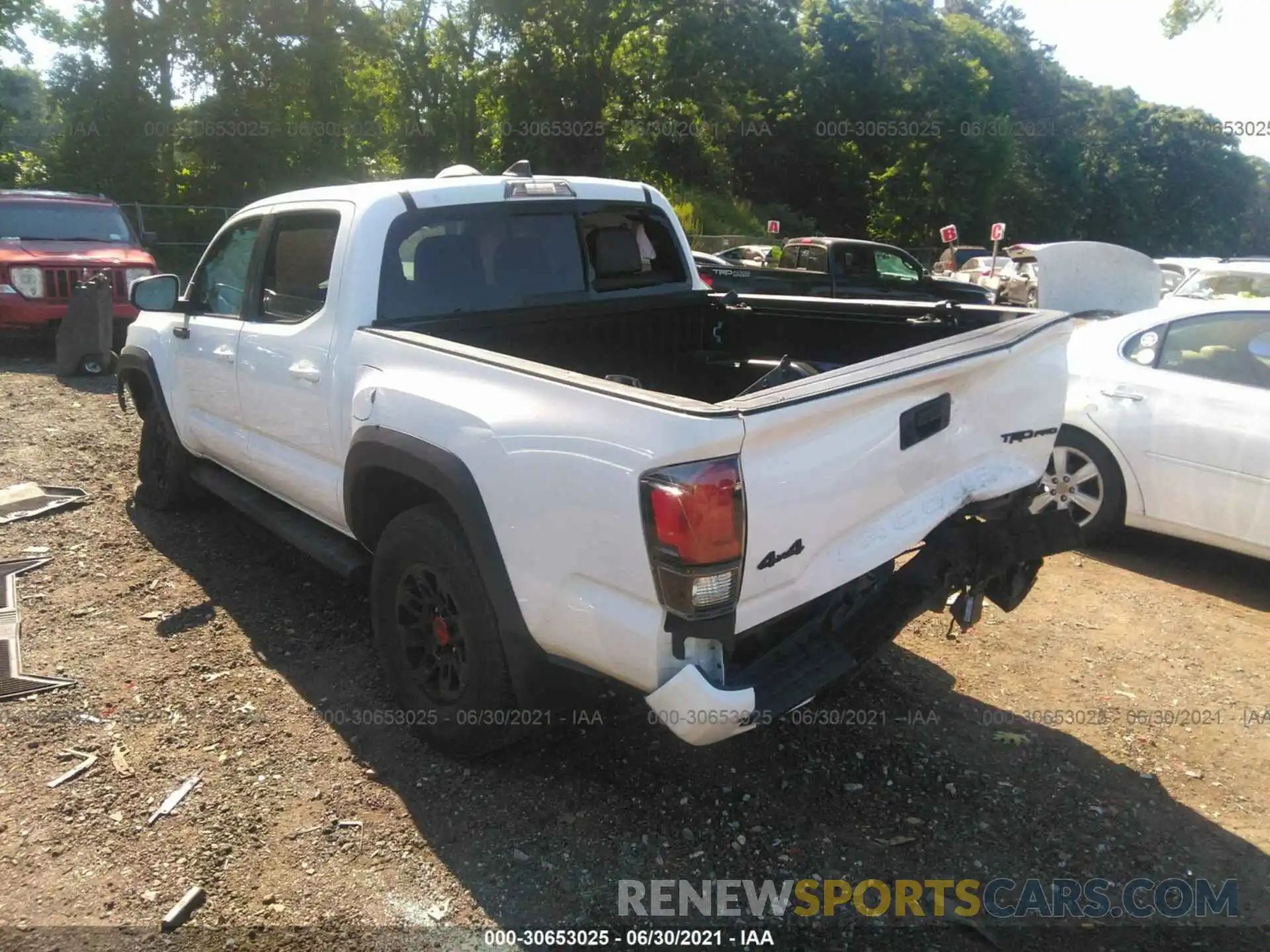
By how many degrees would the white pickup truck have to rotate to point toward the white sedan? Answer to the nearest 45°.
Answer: approximately 90° to its right

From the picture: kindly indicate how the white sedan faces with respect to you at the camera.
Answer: facing the viewer and to the right of the viewer

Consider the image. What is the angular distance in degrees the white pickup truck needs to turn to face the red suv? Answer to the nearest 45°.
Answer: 0° — it already faces it

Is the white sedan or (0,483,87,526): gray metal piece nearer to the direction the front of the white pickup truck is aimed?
the gray metal piece

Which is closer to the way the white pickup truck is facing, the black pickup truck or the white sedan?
the black pickup truck

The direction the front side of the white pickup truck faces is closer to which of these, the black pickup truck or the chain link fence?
the chain link fence

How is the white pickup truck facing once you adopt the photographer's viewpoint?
facing away from the viewer and to the left of the viewer

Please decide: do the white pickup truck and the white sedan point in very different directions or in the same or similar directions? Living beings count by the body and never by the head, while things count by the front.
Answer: very different directions
